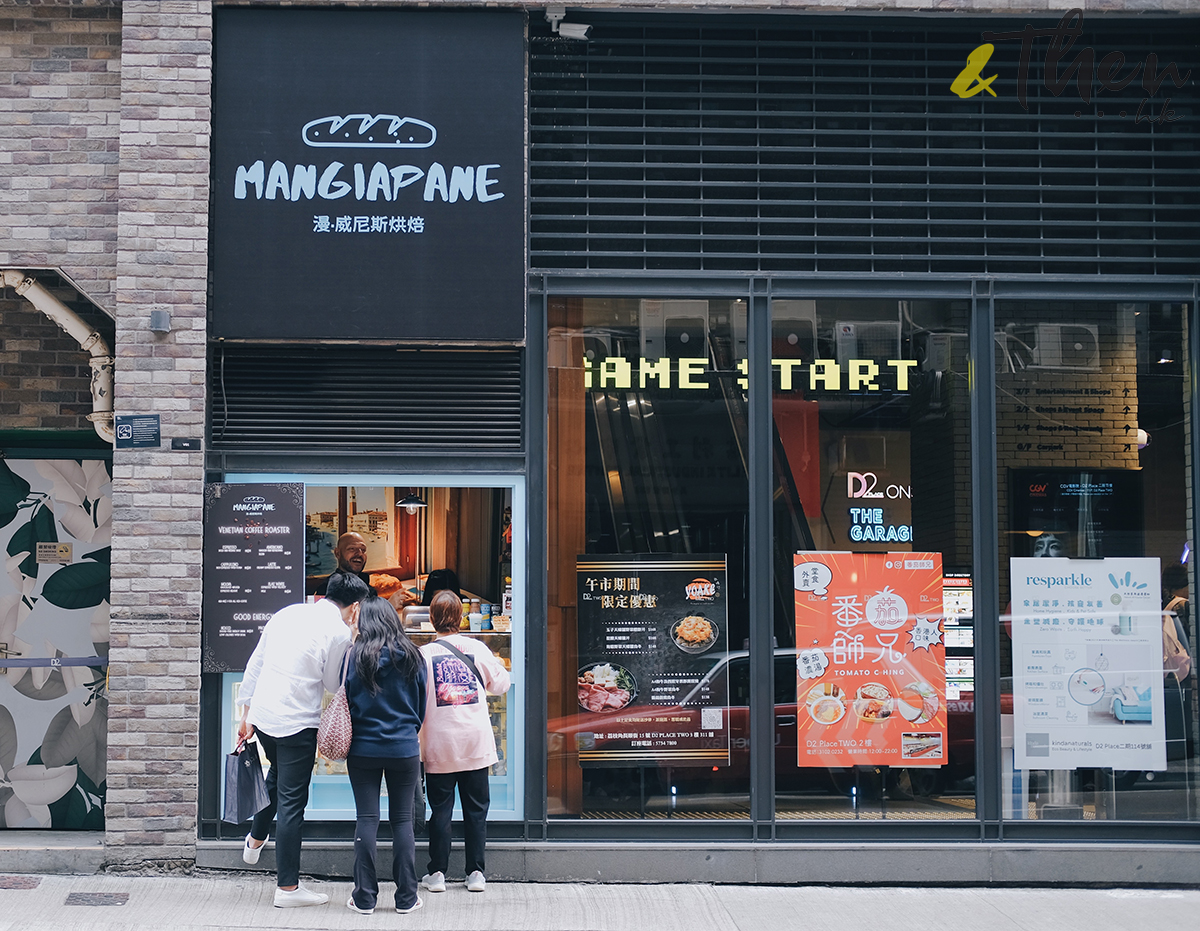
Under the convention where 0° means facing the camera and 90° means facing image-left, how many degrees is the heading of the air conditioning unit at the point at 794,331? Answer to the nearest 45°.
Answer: approximately 0°

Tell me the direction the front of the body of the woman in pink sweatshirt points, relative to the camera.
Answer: away from the camera

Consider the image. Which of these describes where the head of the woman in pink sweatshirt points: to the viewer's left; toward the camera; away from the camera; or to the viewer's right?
away from the camera

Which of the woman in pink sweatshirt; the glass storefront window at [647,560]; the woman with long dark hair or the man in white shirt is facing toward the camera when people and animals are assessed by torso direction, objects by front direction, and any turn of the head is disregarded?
the glass storefront window

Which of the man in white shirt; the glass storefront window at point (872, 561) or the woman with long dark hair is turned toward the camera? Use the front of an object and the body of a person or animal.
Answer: the glass storefront window

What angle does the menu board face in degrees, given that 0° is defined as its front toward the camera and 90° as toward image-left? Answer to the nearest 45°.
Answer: approximately 0°

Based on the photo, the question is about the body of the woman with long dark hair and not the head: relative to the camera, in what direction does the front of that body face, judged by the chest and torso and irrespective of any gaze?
away from the camera

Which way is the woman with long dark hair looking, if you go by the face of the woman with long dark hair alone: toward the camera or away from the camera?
away from the camera

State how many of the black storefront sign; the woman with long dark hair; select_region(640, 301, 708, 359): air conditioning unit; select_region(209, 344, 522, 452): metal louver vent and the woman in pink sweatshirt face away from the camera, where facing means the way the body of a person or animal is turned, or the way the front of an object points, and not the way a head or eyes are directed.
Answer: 2

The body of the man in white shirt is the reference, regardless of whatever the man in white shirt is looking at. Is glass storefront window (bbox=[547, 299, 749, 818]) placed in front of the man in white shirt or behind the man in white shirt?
in front
